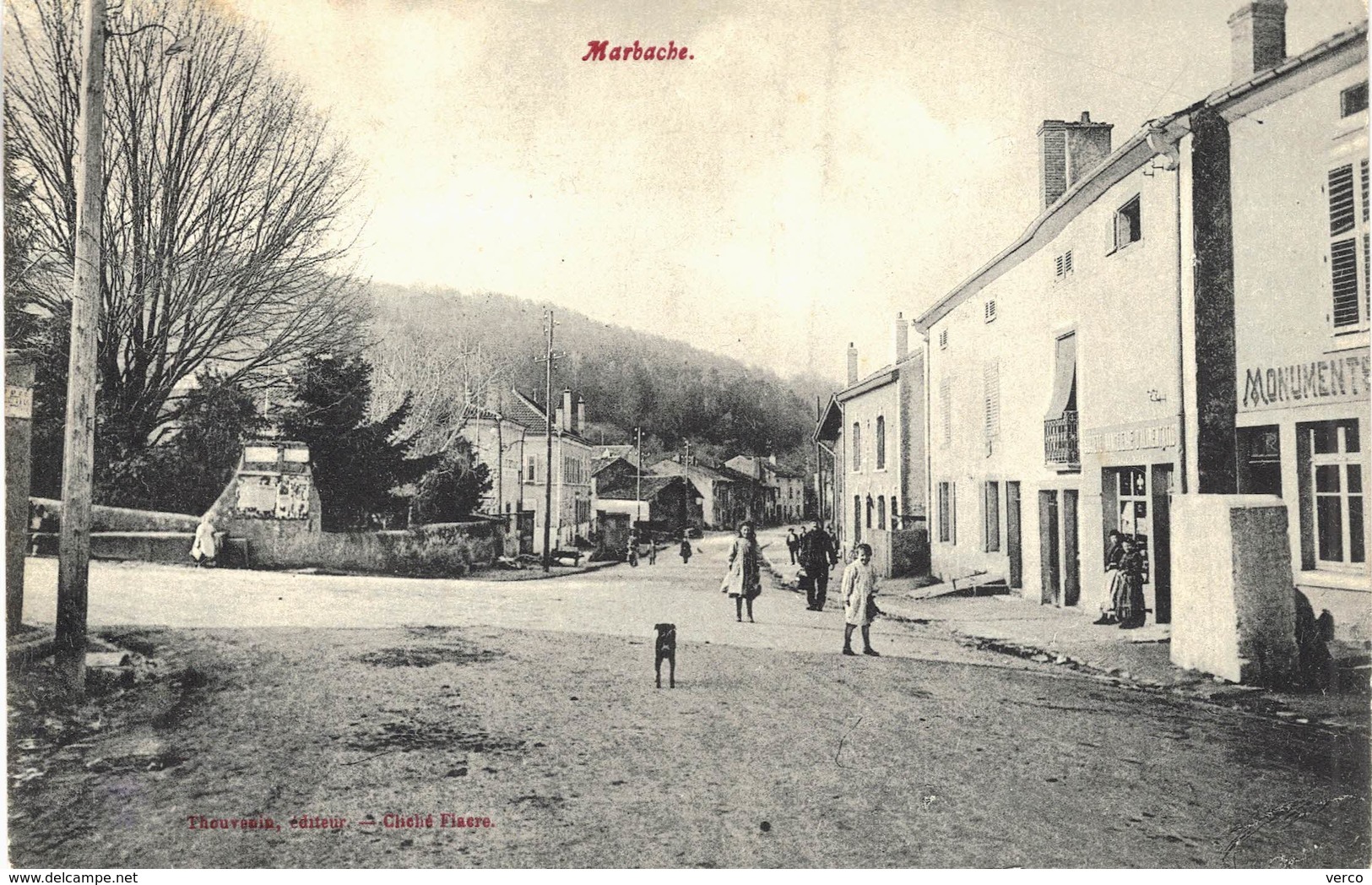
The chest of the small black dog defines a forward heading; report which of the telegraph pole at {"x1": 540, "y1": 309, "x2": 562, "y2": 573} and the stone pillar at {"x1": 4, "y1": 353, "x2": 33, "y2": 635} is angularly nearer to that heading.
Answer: the stone pillar

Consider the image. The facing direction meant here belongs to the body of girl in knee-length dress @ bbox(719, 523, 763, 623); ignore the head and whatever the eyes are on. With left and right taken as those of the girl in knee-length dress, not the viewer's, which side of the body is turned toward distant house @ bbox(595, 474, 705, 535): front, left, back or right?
back

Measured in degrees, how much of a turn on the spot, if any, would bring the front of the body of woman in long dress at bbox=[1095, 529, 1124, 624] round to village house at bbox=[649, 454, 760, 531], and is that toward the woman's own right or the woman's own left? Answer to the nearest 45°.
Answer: approximately 90° to the woman's own right

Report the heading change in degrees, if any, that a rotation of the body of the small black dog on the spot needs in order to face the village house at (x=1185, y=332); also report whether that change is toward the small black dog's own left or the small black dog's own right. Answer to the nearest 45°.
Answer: approximately 90° to the small black dog's own left

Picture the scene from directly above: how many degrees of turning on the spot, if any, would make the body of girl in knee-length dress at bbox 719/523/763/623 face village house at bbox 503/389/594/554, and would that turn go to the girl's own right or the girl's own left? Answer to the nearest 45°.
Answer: approximately 135° to the girl's own right

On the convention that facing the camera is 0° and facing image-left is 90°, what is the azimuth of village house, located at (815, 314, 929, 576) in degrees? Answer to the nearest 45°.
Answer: approximately 45°

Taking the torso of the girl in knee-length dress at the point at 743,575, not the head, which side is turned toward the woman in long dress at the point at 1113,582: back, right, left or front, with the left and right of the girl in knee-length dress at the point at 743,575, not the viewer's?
left

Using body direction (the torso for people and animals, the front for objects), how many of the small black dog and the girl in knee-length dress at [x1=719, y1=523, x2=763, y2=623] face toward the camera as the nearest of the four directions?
2

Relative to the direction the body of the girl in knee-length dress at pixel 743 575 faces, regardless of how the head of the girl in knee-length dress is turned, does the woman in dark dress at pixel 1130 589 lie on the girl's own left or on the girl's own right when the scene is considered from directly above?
on the girl's own left
